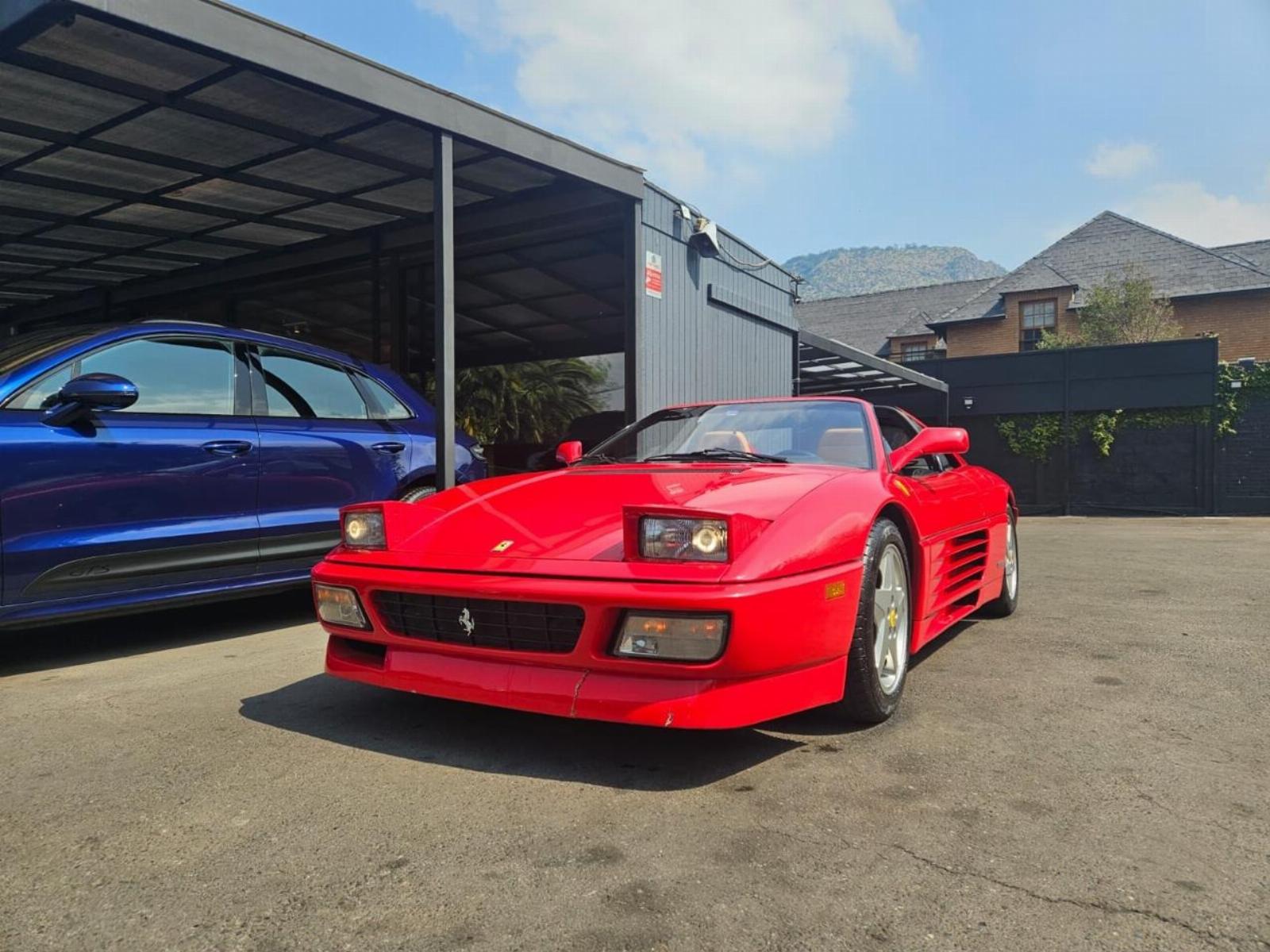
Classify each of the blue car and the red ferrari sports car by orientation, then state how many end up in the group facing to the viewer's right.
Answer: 0

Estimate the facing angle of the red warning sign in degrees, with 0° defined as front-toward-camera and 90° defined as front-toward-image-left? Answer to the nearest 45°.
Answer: approximately 315°

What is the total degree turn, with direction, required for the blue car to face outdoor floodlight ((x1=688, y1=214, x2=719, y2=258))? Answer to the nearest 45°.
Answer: approximately 180°

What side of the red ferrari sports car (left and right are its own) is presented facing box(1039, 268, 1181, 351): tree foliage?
back

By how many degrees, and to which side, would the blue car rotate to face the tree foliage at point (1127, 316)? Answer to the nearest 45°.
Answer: approximately 180°

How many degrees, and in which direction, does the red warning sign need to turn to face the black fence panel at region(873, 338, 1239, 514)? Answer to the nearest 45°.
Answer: approximately 90° to its left

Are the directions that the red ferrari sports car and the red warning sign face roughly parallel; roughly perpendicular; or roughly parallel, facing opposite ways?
roughly perpendicular

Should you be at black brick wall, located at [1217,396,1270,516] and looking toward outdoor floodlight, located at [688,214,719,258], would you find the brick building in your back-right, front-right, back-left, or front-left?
back-right

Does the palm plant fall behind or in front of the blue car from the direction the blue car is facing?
behind

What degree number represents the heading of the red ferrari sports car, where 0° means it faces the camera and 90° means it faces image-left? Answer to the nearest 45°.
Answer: approximately 45°

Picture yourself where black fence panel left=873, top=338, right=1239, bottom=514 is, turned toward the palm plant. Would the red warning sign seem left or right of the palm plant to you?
left
